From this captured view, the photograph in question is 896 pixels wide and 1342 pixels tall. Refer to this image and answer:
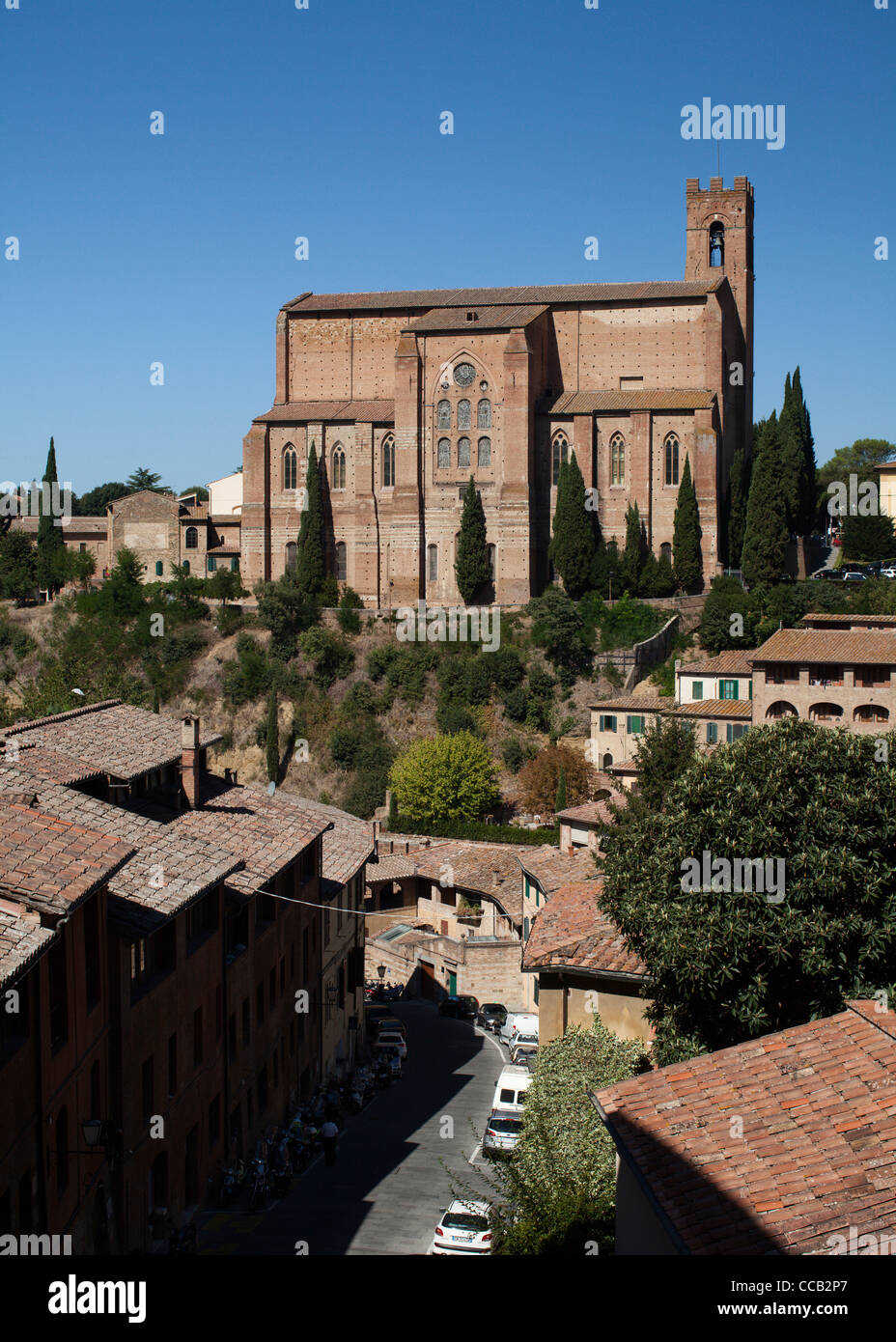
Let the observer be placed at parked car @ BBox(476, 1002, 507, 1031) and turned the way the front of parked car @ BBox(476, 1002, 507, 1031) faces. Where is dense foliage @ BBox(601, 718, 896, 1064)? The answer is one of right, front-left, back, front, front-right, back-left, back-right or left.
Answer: front-left

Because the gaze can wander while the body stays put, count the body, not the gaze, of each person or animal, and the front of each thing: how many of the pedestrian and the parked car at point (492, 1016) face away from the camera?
1

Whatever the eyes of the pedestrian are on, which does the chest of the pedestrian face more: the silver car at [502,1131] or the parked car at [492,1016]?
the parked car

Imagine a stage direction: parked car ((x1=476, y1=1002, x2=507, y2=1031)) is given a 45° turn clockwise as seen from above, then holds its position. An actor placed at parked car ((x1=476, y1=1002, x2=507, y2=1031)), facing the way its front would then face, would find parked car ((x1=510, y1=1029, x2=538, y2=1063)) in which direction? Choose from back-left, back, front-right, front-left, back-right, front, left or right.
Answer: left

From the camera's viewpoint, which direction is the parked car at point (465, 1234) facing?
away from the camera

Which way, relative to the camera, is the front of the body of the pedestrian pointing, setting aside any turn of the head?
away from the camera

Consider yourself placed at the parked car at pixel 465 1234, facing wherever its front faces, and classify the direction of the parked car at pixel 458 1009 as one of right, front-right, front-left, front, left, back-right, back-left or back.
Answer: front

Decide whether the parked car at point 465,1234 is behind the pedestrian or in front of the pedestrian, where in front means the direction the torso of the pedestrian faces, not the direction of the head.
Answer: behind

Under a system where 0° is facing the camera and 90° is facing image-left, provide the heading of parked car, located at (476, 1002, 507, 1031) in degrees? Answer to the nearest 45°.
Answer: approximately 45°

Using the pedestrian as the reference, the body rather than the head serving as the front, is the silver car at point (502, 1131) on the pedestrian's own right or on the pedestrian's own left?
on the pedestrian's own right
